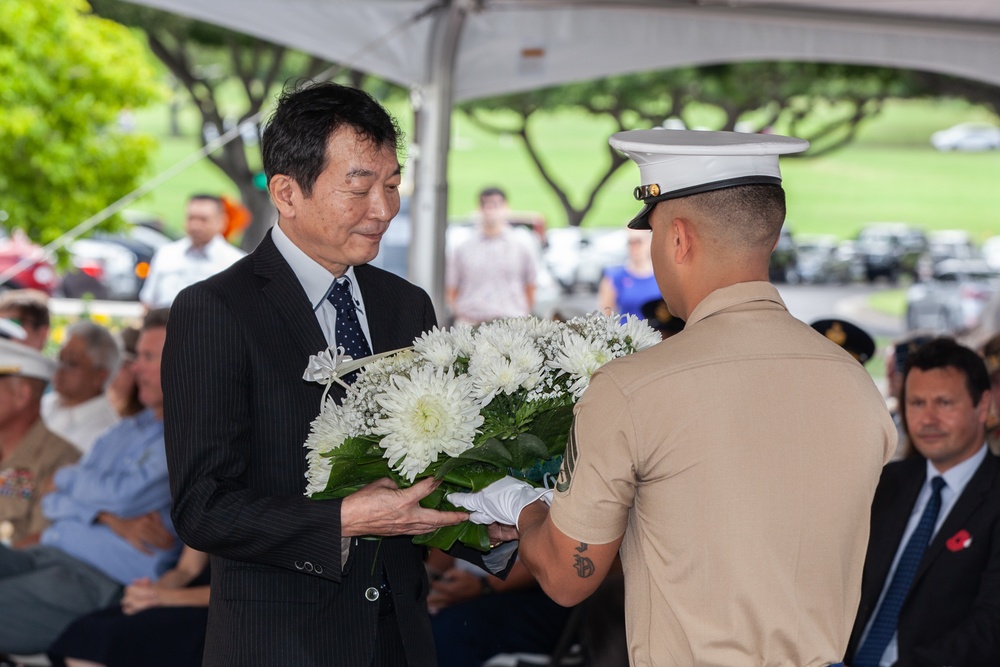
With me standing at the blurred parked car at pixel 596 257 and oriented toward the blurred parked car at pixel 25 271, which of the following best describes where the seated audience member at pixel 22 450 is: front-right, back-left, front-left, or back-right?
front-left

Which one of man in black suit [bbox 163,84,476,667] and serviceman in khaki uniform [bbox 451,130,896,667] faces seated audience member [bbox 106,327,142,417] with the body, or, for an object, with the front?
the serviceman in khaki uniform

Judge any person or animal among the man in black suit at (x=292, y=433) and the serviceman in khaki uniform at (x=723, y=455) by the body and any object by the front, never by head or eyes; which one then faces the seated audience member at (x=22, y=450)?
the serviceman in khaki uniform

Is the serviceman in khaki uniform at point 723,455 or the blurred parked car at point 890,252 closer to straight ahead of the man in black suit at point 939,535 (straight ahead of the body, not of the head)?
the serviceman in khaki uniform

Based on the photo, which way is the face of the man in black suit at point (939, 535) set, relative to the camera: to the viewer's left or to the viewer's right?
to the viewer's left

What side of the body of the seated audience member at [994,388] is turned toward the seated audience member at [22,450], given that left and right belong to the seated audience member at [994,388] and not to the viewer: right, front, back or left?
front

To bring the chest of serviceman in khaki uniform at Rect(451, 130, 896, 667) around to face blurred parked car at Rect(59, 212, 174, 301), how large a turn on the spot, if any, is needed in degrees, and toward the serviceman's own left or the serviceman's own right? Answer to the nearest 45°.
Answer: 0° — they already face it

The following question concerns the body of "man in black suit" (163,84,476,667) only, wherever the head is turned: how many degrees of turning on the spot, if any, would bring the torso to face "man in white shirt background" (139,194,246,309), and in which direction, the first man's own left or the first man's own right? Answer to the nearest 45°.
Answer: approximately 135° to the first man's own left

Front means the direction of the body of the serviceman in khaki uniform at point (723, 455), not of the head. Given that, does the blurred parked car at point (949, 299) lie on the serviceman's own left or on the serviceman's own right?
on the serviceman's own right

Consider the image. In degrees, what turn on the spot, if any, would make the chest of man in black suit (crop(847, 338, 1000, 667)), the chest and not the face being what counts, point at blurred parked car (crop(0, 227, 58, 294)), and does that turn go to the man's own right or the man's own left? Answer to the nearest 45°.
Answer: approximately 90° to the man's own right

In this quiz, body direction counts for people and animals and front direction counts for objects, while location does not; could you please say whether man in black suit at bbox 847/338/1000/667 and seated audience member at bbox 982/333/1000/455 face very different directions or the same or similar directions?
same or similar directions

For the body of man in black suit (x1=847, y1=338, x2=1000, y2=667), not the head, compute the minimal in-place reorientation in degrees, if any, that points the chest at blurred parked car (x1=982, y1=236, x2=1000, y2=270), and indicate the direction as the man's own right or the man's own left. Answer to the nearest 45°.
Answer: approximately 135° to the man's own right

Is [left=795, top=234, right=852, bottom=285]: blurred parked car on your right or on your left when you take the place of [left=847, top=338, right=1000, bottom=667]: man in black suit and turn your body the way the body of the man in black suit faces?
on your right

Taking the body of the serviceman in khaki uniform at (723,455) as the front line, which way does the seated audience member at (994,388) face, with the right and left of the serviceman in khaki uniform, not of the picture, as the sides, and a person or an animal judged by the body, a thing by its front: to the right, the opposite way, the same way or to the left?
to the left

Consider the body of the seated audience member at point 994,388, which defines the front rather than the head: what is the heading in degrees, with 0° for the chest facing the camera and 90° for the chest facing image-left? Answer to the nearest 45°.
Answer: approximately 45°

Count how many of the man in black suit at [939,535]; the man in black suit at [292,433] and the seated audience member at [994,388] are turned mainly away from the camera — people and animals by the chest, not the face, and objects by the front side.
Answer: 0

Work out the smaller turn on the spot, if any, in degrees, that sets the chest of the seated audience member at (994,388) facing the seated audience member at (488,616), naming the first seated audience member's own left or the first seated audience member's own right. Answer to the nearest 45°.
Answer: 0° — they already face them
